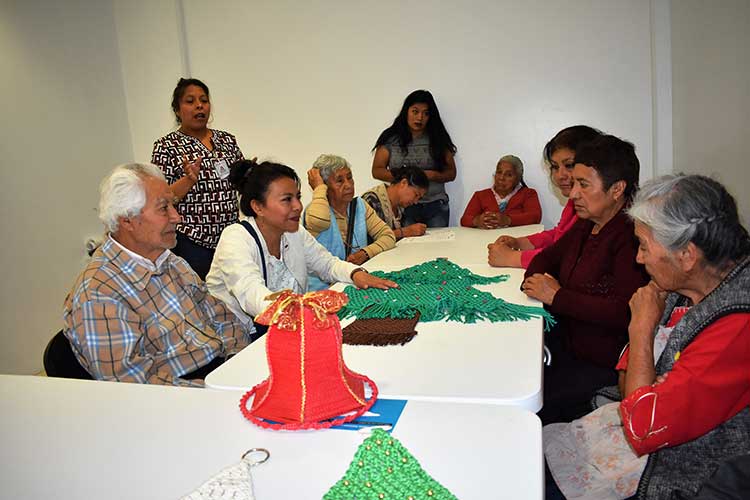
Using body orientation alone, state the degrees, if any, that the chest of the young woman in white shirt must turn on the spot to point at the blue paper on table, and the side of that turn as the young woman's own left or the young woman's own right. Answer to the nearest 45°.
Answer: approximately 45° to the young woman's own right

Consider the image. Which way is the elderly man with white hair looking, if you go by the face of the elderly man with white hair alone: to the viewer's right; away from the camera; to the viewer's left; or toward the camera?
to the viewer's right

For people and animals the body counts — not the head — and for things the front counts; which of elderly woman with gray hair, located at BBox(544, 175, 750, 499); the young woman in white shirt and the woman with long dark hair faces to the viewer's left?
the elderly woman with gray hair

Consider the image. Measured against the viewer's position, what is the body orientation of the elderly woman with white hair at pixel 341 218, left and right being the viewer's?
facing the viewer

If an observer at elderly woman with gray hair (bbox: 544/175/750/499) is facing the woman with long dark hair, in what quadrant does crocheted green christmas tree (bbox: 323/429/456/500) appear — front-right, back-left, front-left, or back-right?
back-left

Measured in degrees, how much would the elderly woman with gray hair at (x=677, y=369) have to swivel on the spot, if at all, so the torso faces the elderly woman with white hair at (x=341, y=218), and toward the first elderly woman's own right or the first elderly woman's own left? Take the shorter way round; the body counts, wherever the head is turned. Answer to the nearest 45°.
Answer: approximately 45° to the first elderly woman's own right

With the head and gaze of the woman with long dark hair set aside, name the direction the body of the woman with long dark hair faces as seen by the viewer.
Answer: toward the camera

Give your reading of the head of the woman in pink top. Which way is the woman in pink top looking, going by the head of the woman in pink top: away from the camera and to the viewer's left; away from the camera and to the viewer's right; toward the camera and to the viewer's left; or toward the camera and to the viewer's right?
toward the camera and to the viewer's left

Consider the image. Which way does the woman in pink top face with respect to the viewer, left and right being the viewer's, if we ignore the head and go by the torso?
facing the viewer and to the left of the viewer

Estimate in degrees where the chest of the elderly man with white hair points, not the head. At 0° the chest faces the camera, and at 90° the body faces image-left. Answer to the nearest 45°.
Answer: approximately 315°

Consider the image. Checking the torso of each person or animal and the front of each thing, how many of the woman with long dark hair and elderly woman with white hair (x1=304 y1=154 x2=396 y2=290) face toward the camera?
2

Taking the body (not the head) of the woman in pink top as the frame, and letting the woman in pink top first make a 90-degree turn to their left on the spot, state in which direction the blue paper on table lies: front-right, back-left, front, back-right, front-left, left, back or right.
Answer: front-right

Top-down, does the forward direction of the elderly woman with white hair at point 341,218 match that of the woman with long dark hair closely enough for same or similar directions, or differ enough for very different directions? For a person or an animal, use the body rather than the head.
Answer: same or similar directions

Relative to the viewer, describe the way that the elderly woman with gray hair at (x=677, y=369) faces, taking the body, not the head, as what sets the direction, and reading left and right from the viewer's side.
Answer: facing to the left of the viewer

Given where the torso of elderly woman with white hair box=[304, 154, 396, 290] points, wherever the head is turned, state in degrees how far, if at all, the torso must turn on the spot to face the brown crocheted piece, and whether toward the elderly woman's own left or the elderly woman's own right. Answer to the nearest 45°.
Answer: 0° — they already face it

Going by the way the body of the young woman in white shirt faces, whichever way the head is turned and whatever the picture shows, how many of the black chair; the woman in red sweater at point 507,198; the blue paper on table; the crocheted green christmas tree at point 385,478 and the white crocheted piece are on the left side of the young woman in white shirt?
1
